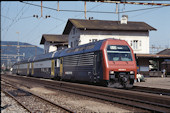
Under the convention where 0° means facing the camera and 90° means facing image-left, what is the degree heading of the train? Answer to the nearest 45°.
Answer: approximately 315°

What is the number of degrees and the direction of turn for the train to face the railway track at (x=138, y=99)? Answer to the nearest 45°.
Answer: approximately 45° to its right

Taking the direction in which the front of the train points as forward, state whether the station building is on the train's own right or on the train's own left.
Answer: on the train's own left
